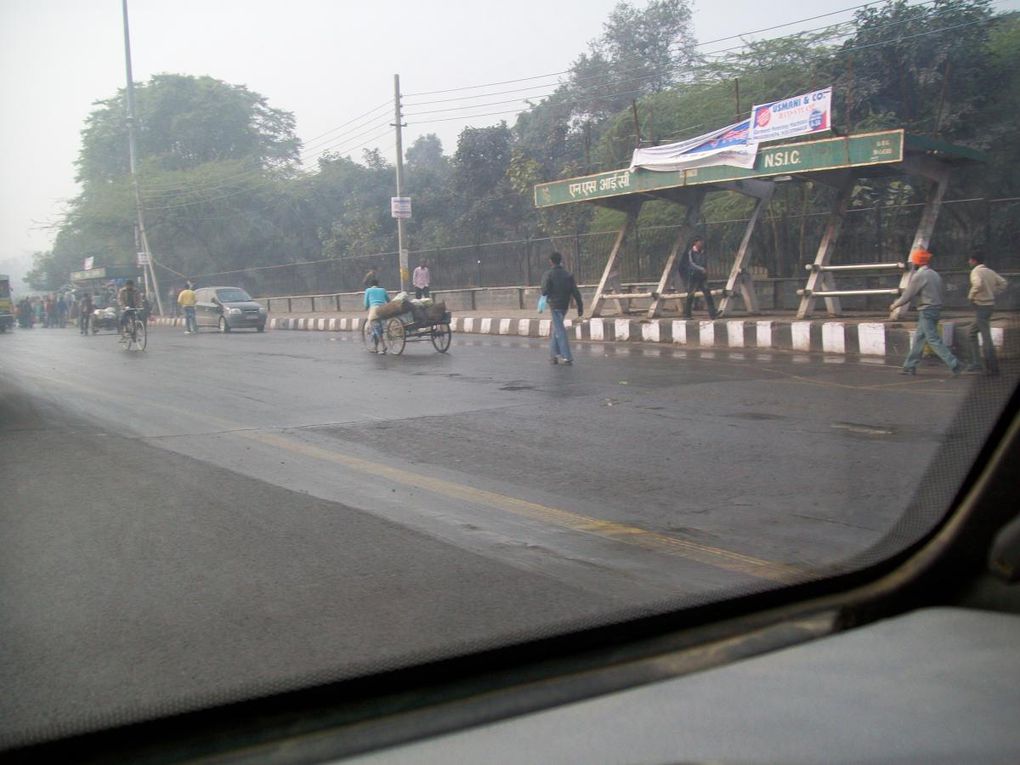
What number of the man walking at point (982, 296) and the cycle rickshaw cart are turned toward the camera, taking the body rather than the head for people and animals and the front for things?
0

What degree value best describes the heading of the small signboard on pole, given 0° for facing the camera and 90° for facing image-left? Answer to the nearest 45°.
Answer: approximately 0°

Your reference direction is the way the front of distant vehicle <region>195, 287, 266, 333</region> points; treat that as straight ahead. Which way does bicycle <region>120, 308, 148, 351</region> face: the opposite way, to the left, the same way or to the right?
the same way

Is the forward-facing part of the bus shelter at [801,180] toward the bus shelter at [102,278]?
no

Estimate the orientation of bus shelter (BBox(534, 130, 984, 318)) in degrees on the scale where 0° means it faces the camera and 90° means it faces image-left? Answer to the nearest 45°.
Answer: approximately 45°

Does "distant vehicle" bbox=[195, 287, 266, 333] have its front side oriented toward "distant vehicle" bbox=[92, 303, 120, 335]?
no

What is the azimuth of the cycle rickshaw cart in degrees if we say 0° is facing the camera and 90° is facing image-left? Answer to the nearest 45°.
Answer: approximately 135°

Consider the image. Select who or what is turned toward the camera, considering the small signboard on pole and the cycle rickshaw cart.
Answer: the small signboard on pole

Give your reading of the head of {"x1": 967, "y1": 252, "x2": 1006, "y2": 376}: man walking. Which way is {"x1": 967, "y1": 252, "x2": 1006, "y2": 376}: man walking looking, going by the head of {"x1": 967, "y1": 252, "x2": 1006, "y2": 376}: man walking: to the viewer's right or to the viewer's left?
to the viewer's left

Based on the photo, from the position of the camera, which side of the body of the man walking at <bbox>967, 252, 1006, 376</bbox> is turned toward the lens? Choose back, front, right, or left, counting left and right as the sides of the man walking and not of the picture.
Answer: left

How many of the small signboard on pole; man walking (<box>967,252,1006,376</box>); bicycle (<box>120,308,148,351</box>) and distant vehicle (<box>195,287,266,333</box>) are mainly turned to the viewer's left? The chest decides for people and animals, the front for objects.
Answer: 1

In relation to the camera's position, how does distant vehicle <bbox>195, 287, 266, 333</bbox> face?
facing the viewer and to the right of the viewer

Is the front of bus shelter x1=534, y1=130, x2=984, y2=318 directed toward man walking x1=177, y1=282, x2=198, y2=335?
no

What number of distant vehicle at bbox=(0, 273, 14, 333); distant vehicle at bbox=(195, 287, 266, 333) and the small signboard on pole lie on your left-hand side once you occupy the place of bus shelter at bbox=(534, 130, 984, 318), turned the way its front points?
0

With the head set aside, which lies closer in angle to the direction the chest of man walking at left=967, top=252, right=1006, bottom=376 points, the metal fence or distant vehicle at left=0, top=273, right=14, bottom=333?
the distant vehicle
